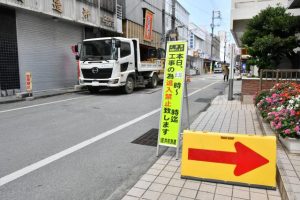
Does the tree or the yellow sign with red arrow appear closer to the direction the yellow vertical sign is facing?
the yellow sign with red arrow

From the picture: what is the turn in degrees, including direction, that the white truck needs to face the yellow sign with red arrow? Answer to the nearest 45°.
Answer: approximately 45° to its left

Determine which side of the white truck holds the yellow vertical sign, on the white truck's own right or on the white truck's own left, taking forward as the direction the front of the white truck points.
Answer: on the white truck's own left

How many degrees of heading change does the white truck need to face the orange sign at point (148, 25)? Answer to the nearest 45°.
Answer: approximately 135° to its right

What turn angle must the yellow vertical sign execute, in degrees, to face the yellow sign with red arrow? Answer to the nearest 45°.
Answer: approximately 45° to its left

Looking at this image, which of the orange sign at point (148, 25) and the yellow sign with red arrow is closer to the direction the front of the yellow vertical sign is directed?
the yellow sign with red arrow

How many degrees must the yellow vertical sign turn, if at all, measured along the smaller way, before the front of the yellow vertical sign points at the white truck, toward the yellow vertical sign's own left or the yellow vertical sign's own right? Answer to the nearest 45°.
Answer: approximately 180°

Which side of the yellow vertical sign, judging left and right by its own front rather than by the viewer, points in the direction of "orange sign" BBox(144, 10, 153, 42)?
back

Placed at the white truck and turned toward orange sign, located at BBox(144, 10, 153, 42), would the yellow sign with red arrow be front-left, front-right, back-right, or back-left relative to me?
back-right

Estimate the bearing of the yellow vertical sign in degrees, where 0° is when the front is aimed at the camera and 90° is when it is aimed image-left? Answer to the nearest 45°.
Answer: approximately 0°

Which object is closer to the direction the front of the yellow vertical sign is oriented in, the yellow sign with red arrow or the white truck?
the yellow sign with red arrow
